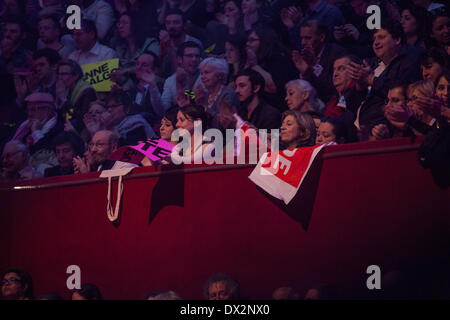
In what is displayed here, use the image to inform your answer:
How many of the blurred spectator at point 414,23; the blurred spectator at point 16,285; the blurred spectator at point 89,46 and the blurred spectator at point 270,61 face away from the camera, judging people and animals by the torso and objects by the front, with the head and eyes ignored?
0

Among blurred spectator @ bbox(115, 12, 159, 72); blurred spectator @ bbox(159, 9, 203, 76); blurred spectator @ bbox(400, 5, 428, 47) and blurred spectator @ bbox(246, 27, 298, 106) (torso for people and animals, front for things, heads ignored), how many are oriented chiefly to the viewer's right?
0

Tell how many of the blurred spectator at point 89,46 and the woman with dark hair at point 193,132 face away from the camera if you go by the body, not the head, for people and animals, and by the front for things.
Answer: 0

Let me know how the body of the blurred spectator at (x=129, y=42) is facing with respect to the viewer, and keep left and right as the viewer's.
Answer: facing the viewer and to the left of the viewer

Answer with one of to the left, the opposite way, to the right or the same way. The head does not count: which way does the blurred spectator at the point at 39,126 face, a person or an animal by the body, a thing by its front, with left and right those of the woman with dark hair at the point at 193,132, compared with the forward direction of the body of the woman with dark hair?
the same way

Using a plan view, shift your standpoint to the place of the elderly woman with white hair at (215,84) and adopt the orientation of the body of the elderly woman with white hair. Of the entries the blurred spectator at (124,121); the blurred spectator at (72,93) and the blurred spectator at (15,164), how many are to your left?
0

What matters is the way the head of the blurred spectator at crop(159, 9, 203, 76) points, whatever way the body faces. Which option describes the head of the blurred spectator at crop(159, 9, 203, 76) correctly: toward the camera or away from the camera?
toward the camera

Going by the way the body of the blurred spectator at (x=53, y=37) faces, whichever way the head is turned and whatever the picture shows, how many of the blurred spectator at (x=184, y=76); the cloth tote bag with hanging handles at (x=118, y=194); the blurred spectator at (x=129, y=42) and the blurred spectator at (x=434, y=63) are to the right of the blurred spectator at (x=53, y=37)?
0

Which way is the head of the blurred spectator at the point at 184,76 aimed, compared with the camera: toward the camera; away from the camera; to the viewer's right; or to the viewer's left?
toward the camera

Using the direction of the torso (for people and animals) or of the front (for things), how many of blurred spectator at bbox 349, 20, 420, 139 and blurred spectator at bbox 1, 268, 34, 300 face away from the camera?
0

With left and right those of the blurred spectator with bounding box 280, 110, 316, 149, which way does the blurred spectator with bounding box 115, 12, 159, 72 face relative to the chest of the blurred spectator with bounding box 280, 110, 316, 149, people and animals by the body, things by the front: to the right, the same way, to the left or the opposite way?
the same way

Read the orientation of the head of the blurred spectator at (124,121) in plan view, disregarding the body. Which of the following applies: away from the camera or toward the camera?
toward the camera

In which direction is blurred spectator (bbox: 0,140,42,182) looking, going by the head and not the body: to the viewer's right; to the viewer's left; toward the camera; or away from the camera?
toward the camera

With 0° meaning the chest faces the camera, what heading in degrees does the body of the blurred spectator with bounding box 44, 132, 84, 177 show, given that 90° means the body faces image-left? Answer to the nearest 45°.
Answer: approximately 45°

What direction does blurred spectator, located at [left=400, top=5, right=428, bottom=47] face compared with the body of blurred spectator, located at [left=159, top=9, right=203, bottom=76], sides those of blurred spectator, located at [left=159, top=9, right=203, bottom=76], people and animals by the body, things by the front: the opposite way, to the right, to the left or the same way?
the same way

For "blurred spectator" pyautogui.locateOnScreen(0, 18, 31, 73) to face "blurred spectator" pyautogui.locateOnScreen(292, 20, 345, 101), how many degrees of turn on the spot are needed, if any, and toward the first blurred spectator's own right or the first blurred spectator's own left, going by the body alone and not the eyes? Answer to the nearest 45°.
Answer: approximately 90° to the first blurred spectator's own left

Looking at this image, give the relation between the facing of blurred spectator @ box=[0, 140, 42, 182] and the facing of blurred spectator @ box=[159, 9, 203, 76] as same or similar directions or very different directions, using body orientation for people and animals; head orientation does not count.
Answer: same or similar directions

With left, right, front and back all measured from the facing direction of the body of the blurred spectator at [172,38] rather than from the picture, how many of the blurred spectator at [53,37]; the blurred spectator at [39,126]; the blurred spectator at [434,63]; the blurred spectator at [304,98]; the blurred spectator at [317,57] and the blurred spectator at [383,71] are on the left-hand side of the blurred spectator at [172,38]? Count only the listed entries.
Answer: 4

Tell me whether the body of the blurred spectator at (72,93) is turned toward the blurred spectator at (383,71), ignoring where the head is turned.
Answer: no
